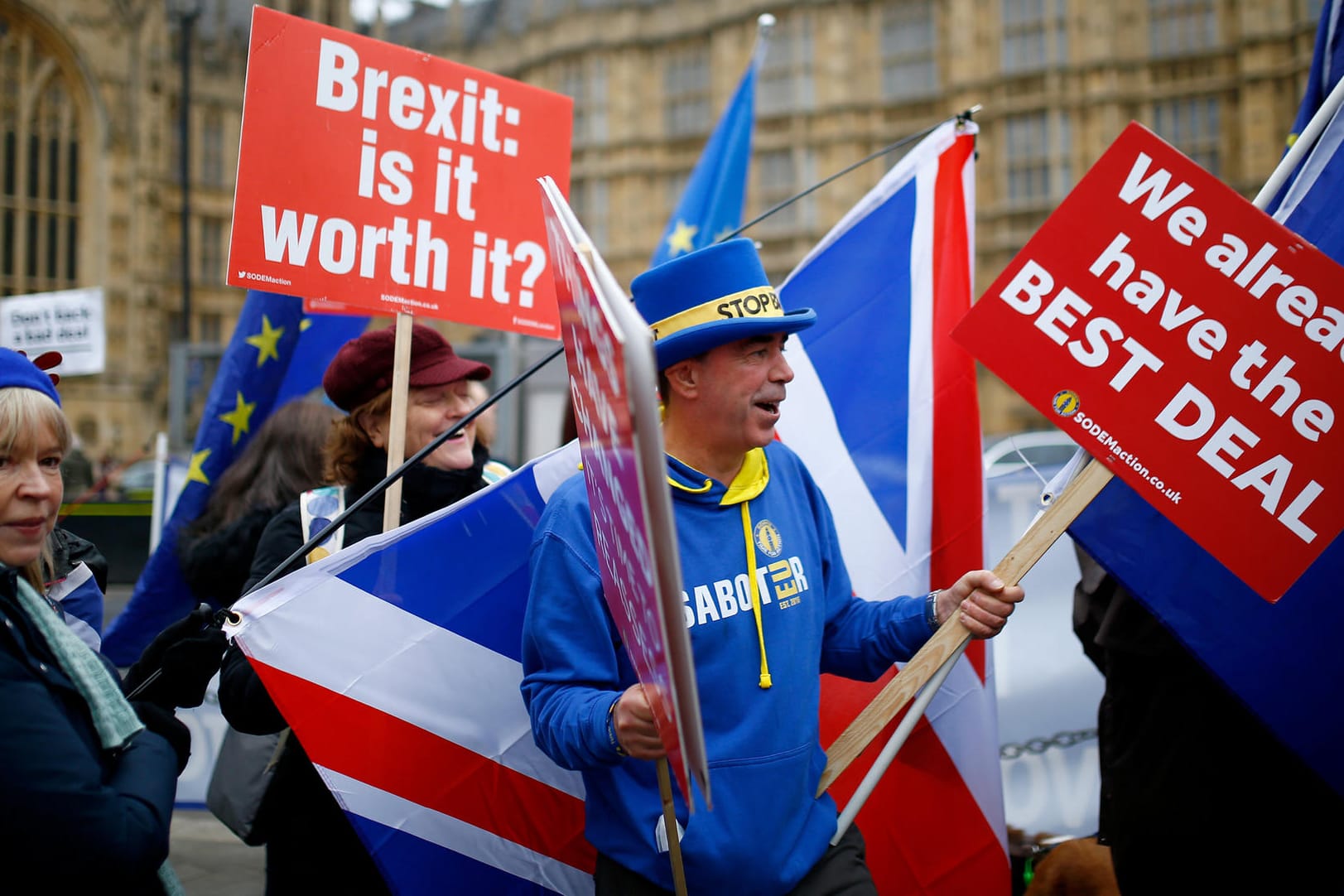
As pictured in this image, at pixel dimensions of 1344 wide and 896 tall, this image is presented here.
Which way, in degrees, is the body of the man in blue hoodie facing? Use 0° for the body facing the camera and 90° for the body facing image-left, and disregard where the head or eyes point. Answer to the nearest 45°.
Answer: approximately 315°

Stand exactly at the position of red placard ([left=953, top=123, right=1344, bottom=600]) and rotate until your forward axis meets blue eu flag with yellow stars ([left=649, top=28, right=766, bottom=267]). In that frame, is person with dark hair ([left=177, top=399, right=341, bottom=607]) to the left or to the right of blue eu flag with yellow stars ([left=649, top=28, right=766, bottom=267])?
left

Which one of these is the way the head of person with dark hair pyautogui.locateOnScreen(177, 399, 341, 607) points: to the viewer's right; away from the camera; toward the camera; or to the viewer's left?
away from the camera

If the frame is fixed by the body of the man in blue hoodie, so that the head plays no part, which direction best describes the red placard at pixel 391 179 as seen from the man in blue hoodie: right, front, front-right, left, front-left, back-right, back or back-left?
back

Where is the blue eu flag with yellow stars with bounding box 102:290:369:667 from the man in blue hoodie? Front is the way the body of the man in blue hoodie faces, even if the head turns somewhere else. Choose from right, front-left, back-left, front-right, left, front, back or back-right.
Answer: back

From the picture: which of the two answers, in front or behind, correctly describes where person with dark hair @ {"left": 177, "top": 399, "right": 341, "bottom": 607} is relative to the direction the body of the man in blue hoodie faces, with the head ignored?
behind

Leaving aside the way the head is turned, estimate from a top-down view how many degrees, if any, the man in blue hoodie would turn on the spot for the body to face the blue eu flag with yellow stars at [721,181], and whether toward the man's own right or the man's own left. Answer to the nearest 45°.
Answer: approximately 135° to the man's own left

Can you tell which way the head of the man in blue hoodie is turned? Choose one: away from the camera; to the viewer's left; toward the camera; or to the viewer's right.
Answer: to the viewer's right

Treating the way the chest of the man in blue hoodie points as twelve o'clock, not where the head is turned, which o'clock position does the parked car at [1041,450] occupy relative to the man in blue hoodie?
The parked car is roughly at 8 o'clock from the man in blue hoodie.
